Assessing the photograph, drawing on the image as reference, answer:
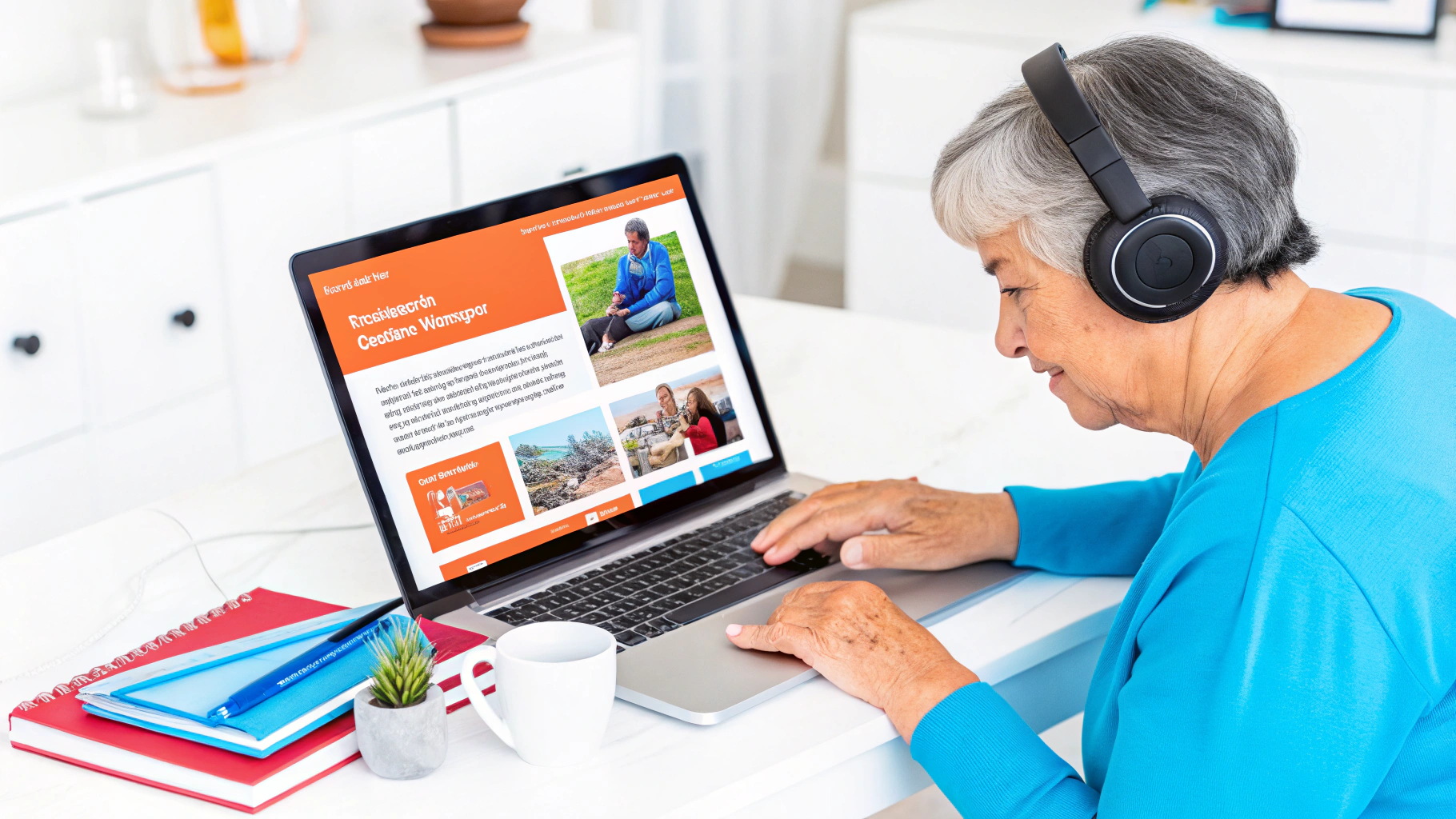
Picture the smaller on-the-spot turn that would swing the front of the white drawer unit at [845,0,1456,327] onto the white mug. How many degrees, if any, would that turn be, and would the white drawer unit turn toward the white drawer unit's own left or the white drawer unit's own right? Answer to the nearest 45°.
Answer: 0° — it already faces it

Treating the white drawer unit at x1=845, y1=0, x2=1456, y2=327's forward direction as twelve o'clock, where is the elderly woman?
The elderly woman is roughly at 12 o'clock from the white drawer unit.

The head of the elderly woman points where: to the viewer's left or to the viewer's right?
to the viewer's left

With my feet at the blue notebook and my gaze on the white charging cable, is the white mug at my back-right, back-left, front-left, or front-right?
back-right

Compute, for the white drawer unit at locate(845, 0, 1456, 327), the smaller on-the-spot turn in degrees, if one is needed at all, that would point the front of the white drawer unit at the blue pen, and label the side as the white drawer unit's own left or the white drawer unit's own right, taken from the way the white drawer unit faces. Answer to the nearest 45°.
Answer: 0° — it already faces it

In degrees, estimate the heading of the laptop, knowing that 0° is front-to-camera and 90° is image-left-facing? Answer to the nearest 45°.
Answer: approximately 315°

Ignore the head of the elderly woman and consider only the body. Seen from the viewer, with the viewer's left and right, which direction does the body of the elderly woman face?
facing to the left of the viewer

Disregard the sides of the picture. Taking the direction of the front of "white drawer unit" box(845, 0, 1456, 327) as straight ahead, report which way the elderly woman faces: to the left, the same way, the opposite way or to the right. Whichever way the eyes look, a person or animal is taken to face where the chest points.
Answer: to the right

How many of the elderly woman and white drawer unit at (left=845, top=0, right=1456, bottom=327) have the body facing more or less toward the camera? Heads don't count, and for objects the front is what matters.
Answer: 1

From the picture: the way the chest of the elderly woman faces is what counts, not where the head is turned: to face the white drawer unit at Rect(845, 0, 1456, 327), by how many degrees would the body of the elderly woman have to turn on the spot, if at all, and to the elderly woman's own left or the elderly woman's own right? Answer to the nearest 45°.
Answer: approximately 90° to the elderly woman's own right

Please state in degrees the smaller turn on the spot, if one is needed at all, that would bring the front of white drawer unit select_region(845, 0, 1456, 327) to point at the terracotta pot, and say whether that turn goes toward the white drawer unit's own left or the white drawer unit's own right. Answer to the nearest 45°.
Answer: approximately 45° to the white drawer unit's own right

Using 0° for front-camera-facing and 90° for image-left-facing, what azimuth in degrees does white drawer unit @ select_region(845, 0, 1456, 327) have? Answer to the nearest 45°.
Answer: approximately 0°

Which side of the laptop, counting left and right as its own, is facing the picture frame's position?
left
